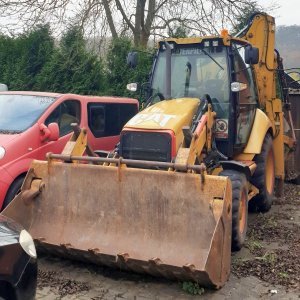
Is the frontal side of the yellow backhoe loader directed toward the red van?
no

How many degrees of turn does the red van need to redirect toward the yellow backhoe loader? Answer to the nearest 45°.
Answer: approximately 90° to its left

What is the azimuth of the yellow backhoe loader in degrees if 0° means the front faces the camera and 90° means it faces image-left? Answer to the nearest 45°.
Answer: approximately 45°

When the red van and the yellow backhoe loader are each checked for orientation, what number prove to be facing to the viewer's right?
0

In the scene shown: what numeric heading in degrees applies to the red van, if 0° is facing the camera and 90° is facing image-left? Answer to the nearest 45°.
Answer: approximately 45°
